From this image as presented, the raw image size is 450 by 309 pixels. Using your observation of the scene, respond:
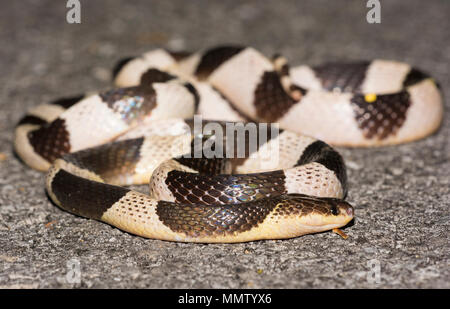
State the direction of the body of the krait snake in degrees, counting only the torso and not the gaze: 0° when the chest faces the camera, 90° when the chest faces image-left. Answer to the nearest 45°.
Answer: approximately 270°
